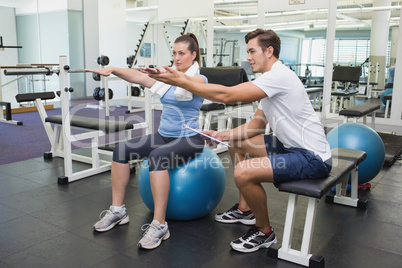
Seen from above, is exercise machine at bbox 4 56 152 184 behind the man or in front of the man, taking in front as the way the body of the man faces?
in front

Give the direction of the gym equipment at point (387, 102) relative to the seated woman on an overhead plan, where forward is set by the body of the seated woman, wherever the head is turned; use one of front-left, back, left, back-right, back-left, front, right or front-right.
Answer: back

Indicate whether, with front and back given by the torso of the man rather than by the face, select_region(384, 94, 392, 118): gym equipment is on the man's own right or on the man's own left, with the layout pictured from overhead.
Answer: on the man's own right

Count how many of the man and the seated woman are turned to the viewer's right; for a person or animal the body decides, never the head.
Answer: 0

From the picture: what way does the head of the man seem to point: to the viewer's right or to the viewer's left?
to the viewer's left

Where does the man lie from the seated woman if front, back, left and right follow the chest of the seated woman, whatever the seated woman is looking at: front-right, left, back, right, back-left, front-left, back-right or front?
left

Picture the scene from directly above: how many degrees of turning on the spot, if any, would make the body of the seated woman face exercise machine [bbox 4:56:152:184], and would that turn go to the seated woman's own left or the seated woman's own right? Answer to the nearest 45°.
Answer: approximately 90° to the seated woman's own right

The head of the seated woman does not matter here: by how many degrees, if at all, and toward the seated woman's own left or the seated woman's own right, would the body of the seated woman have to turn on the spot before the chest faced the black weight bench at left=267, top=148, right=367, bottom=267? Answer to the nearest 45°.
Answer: approximately 90° to the seated woman's own left

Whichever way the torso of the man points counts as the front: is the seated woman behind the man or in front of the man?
in front

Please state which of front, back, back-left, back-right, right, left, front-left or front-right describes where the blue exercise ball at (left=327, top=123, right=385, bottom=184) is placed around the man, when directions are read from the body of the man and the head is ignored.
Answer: back-right

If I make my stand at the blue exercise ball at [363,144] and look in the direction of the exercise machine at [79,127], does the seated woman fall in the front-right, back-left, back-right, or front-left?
front-left

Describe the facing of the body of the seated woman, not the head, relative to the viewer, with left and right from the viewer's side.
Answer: facing the viewer and to the left of the viewer

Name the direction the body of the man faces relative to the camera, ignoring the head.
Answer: to the viewer's left

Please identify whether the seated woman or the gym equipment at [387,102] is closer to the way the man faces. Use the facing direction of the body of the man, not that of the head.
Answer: the seated woman
